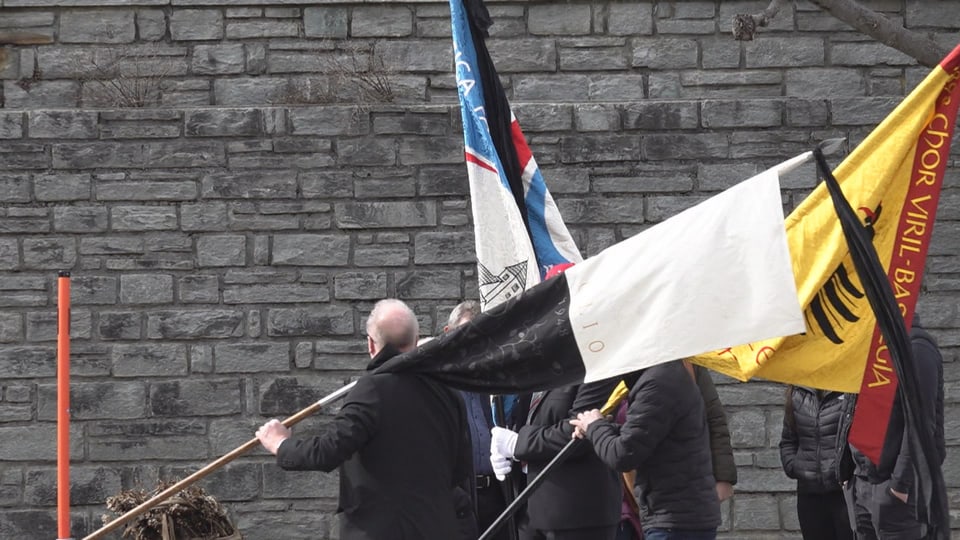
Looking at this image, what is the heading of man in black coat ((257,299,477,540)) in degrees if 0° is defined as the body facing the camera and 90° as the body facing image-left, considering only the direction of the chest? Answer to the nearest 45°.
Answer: approximately 135°

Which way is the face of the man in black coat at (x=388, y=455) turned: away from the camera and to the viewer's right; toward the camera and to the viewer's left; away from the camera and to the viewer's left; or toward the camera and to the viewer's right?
away from the camera and to the viewer's left

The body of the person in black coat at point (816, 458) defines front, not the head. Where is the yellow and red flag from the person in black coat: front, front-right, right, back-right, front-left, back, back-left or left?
front

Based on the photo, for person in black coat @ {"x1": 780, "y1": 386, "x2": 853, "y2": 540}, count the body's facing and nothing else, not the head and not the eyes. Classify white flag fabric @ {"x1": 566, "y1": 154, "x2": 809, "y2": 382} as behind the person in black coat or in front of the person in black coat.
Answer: in front

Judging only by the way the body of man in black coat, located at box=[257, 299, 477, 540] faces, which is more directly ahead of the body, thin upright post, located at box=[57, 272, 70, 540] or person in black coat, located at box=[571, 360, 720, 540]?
the thin upright post
